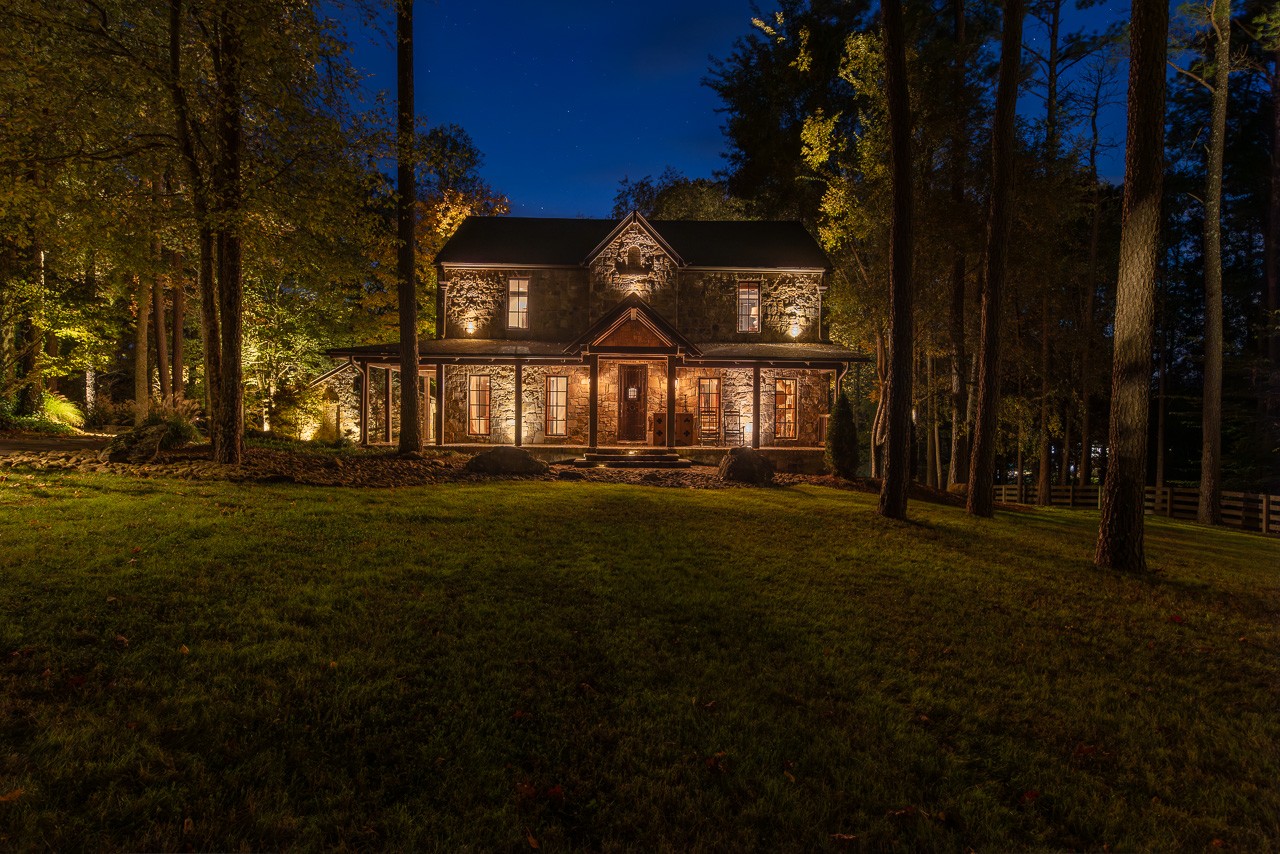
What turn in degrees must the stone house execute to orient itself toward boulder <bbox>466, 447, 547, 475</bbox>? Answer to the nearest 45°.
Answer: approximately 45° to its right

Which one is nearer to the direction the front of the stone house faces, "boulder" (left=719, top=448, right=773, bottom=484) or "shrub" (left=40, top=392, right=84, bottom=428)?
the boulder

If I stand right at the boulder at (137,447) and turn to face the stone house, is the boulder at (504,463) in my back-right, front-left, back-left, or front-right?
front-right

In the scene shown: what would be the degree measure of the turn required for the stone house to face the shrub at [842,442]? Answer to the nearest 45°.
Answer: approximately 45° to its left

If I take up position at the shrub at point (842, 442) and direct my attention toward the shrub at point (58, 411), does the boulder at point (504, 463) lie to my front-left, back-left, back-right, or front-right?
front-left

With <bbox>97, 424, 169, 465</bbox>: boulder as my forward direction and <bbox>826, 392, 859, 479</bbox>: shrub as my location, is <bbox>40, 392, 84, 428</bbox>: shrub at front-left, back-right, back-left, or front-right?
front-right

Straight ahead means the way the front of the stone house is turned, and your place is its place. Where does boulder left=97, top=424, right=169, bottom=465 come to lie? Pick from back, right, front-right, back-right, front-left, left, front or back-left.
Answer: front-right

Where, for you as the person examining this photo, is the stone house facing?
facing the viewer

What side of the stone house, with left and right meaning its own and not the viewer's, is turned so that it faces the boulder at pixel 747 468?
front

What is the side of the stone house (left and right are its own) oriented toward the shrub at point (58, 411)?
right
